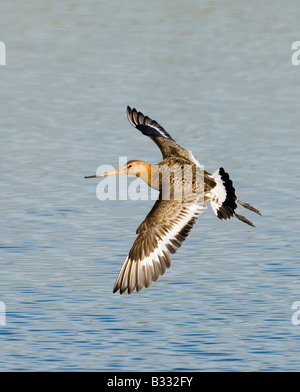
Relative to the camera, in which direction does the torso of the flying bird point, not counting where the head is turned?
to the viewer's left
